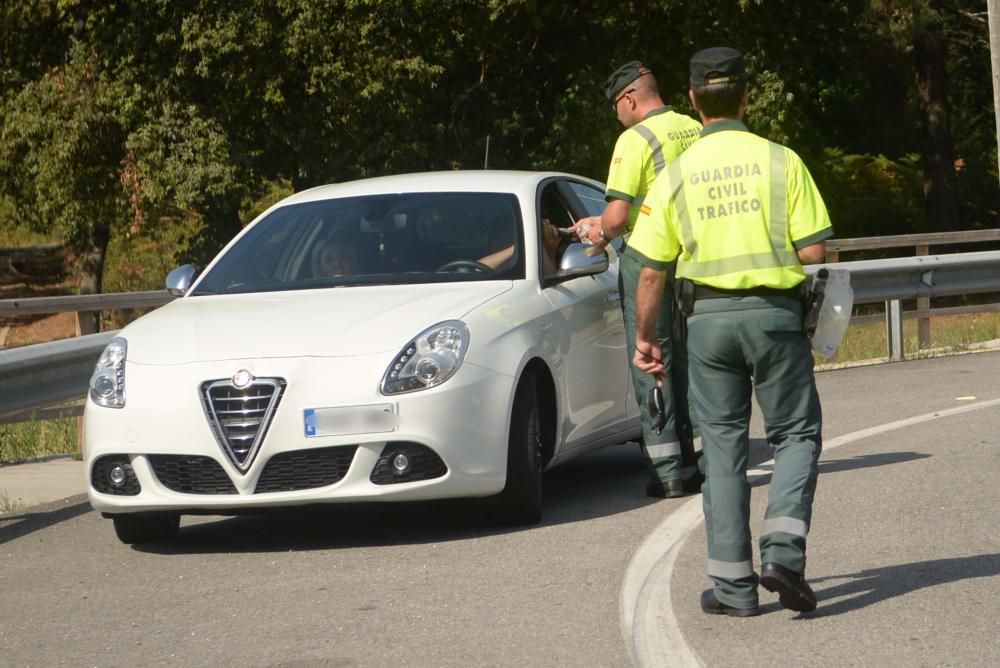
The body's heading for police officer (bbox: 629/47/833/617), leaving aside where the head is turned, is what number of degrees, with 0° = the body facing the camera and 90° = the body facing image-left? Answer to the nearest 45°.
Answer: approximately 180°

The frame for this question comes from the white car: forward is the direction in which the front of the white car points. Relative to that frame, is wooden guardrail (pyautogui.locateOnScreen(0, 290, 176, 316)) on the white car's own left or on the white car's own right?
on the white car's own right

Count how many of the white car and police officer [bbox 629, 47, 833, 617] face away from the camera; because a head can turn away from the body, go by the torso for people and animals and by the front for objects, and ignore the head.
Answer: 1

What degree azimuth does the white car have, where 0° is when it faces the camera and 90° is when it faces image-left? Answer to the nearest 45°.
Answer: approximately 45°

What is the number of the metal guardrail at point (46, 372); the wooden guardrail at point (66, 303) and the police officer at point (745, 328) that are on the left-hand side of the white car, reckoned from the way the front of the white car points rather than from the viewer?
1

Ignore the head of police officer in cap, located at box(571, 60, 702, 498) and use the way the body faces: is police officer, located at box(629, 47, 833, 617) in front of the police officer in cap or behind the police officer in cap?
behind

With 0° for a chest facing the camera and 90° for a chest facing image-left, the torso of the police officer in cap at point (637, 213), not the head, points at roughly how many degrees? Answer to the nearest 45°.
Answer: approximately 135°

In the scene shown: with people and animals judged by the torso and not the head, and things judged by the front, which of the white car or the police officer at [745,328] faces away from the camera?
the police officer

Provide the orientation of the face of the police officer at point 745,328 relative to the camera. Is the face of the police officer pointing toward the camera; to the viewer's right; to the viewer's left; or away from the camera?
away from the camera

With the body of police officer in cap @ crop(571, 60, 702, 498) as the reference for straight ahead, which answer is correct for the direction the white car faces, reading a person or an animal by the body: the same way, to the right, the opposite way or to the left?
to the left

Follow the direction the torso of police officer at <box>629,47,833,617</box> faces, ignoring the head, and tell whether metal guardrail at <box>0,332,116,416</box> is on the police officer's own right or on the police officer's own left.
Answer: on the police officer's own left

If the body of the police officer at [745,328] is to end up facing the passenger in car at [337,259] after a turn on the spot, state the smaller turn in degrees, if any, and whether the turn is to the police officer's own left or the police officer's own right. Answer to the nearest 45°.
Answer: approximately 45° to the police officer's own left
